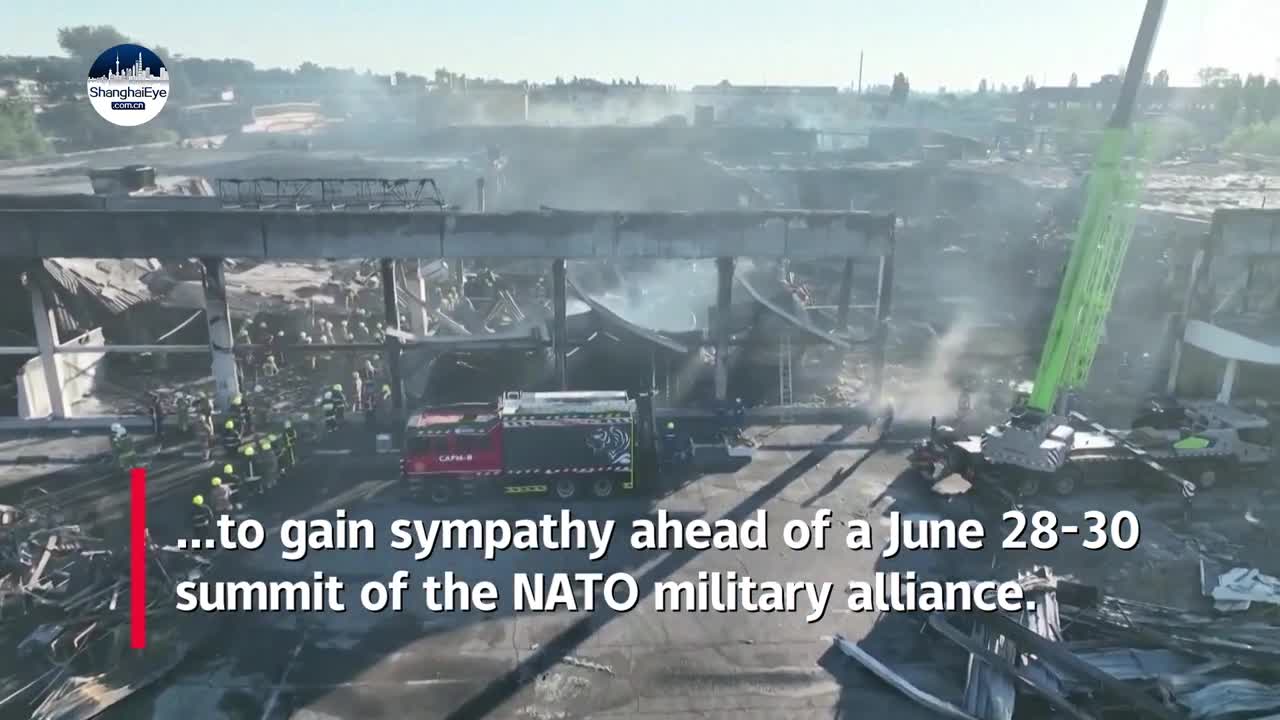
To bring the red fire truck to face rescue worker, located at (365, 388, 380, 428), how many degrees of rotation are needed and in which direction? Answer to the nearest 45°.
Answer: approximately 45° to its right

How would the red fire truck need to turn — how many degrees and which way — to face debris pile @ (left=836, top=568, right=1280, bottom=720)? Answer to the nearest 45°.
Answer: approximately 135° to its left

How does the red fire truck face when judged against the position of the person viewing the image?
facing to the left of the viewer

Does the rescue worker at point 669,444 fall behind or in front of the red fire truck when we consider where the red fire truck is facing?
behind

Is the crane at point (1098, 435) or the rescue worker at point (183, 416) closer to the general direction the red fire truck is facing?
the rescue worker

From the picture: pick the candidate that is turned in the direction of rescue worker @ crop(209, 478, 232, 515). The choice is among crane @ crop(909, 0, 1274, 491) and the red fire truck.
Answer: the red fire truck

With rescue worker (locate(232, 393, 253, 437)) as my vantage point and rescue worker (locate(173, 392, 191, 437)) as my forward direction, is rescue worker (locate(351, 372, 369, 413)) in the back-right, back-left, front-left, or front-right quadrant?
back-right

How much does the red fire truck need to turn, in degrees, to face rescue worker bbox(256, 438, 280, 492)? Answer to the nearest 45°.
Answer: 0° — it already faces them

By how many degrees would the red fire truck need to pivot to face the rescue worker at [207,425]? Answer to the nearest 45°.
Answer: approximately 45° to its right
